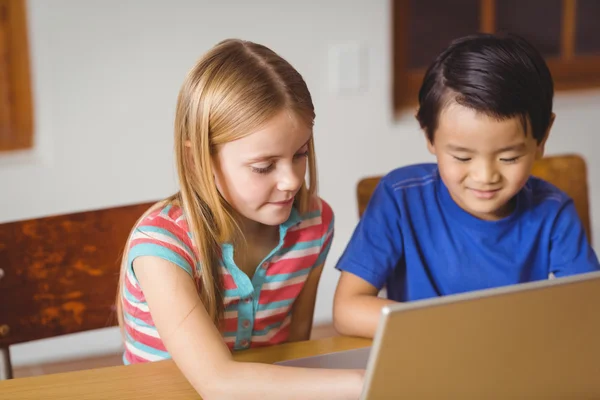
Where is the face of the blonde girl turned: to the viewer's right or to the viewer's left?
to the viewer's right

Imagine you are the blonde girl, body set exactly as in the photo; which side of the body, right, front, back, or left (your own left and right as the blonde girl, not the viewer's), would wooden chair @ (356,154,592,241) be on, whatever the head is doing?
left

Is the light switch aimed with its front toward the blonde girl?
yes

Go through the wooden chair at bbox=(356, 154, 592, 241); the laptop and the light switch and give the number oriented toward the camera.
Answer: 2

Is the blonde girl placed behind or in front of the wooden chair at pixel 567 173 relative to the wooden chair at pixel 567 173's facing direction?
in front

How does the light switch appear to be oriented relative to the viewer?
toward the camera

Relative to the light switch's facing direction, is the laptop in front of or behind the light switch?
in front

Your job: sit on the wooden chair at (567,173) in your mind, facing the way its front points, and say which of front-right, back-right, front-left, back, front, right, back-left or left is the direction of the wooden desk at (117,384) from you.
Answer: front-right

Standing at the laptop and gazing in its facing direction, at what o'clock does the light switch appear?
The light switch is roughly at 1 o'clock from the laptop.

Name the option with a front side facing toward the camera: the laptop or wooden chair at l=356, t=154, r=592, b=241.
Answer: the wooden chair

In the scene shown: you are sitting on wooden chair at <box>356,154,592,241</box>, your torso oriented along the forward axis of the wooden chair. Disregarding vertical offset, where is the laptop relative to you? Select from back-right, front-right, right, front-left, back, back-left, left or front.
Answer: front

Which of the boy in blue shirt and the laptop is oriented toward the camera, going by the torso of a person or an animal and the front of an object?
the boy in blue shirt
